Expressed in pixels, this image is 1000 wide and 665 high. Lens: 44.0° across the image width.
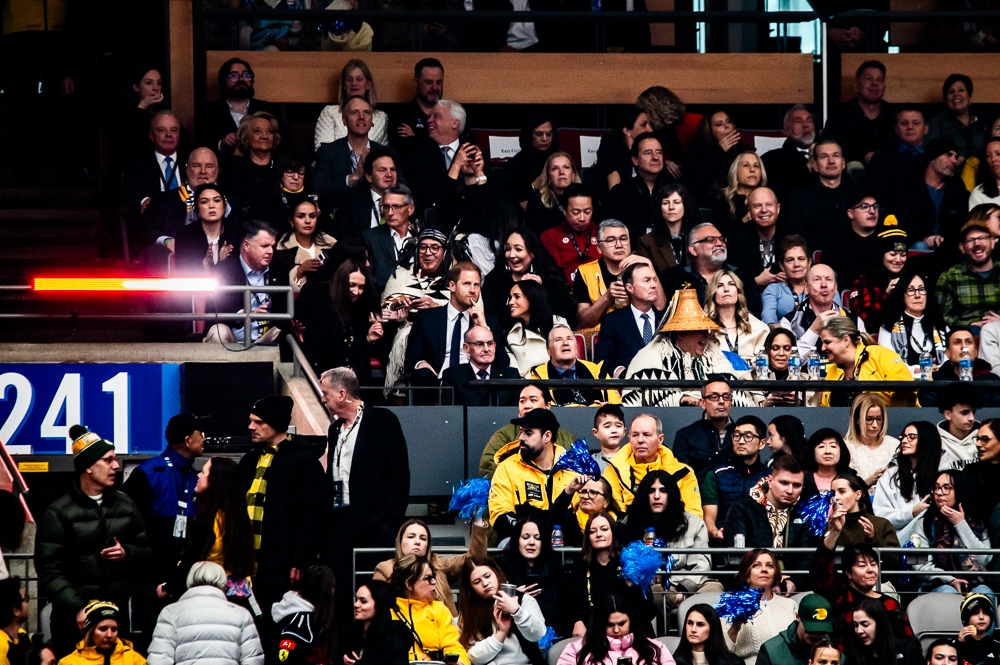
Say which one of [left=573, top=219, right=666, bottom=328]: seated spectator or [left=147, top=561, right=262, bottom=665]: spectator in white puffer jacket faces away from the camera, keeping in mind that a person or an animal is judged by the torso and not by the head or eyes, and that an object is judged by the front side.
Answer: [left=147, top=561, right=262, bottom=665]: spectator in white puffer jacket

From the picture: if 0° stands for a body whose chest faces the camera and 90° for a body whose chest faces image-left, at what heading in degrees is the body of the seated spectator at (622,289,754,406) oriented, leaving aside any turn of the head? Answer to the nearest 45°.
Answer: approximately 315°

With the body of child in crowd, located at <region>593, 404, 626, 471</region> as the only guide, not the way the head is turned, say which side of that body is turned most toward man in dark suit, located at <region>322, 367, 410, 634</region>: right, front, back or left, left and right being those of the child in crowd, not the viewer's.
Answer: right

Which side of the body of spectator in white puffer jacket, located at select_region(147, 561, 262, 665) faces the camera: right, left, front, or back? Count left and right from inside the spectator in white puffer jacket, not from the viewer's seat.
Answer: back
